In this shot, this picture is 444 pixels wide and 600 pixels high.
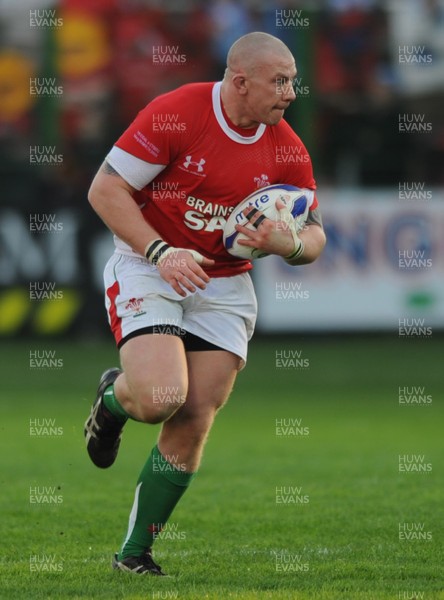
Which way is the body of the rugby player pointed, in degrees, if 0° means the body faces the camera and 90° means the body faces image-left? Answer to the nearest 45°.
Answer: approximately 315°
